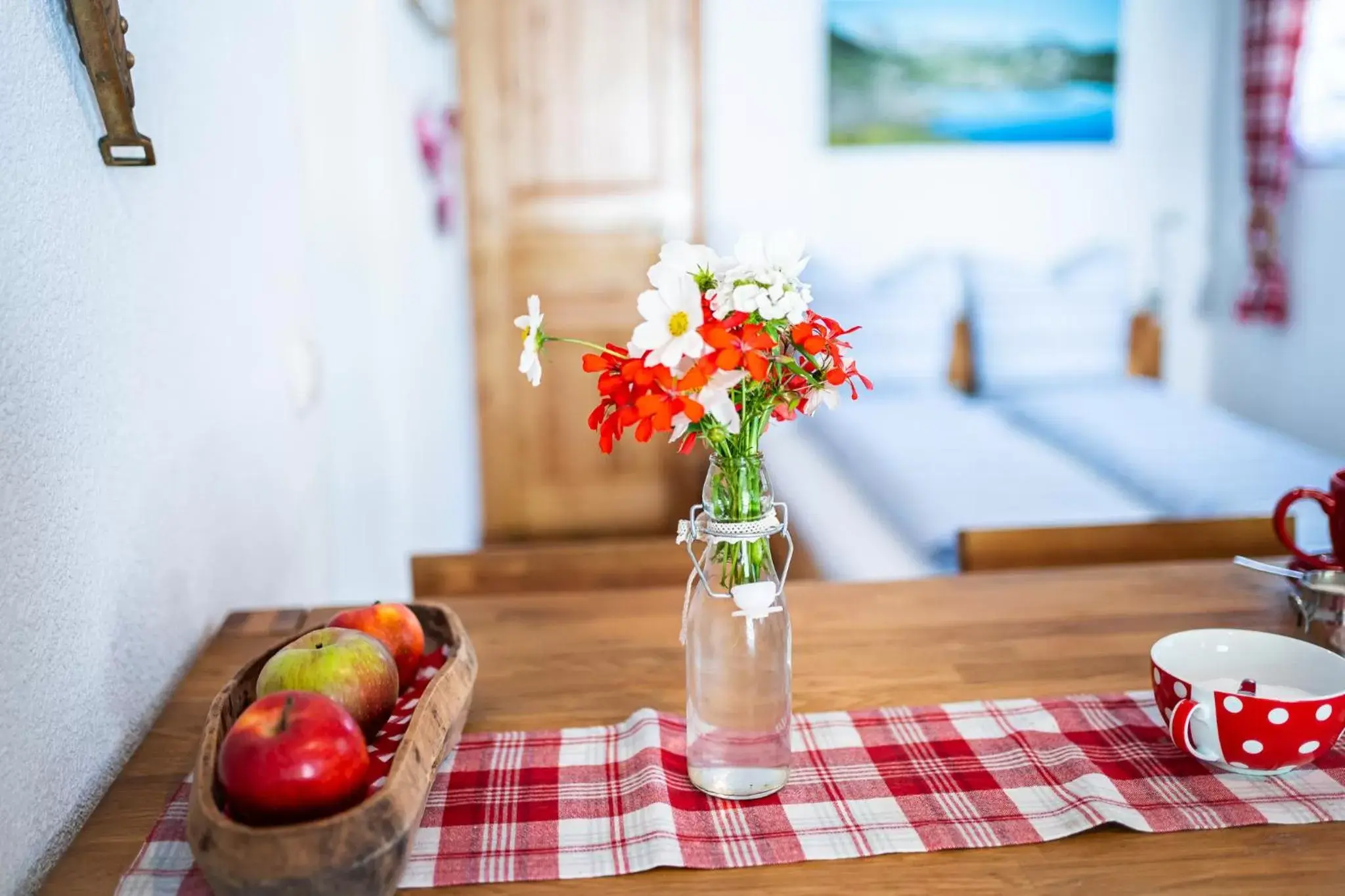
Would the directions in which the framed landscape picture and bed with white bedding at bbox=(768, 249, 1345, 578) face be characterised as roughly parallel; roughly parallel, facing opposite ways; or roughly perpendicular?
roughly parallel

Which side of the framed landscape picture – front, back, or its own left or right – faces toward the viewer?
front

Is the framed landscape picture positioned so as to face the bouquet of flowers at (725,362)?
yes

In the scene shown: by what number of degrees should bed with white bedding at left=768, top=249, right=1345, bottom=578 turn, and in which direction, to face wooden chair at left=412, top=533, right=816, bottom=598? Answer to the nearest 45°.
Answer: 0° — it already faces it

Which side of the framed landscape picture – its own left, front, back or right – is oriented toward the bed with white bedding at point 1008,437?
front

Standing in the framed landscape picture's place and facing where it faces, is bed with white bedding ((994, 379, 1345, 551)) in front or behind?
in front

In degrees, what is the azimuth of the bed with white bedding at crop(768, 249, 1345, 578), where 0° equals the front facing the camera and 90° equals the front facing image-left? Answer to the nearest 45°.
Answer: approximately 0°

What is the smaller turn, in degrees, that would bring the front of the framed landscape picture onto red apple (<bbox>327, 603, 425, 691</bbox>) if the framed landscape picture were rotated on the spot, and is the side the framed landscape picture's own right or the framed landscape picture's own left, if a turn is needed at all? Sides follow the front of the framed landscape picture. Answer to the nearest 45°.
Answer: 0° — it already faces it

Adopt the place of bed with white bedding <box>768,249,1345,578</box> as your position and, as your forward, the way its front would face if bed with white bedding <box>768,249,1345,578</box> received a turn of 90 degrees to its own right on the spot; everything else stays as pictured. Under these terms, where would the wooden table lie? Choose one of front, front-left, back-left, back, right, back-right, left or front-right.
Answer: left

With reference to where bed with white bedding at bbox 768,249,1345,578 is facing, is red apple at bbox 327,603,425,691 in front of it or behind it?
in front

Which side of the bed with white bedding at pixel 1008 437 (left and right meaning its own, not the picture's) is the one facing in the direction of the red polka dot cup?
front

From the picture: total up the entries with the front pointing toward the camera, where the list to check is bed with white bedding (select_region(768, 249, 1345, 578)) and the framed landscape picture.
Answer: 2

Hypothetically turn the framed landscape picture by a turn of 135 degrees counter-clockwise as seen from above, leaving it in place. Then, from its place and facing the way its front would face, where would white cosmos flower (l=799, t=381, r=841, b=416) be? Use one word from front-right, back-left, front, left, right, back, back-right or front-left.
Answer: back-right

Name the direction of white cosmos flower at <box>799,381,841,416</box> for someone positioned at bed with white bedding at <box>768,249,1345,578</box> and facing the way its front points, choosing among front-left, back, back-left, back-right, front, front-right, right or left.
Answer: front

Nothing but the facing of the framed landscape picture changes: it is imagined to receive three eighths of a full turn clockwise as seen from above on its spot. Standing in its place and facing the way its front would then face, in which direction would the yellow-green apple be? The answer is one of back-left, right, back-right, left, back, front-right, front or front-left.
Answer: back-left

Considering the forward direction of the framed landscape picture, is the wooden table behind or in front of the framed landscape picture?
in front
